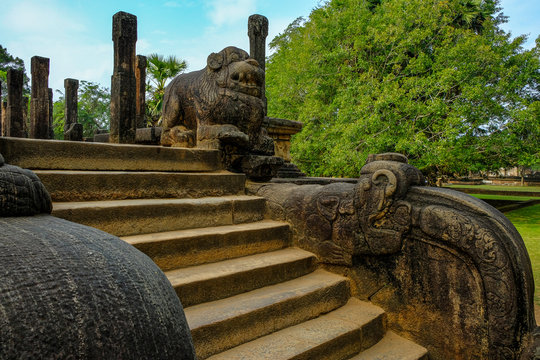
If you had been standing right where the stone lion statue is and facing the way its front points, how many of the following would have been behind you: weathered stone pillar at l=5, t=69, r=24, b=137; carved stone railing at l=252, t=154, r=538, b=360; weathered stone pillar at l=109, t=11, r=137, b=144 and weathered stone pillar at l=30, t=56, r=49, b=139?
3

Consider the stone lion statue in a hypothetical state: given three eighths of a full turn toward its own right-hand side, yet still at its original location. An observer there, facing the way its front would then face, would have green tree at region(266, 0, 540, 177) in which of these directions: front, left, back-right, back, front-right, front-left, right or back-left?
back-right

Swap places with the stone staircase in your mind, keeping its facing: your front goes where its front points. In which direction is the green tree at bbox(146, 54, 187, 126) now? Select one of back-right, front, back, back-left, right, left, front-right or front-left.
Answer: back-left

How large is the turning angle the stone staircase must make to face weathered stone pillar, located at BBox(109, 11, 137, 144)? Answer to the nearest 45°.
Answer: approximately 135° to its left

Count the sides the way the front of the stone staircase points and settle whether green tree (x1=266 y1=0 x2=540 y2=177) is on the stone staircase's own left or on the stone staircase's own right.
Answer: on the stone staircase's own left

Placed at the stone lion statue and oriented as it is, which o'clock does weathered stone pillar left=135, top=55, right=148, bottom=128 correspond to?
The weathered stone pillar is roughly at 7 o'clock from the stone lion statue.

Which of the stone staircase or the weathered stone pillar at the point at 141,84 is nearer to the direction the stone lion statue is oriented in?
the stone staircase

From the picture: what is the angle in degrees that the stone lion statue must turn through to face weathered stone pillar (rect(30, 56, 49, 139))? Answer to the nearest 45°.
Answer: approximately 180°

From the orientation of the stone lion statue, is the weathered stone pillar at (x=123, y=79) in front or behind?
behind

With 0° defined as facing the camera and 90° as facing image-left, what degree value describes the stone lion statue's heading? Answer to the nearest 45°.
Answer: approximately 315°

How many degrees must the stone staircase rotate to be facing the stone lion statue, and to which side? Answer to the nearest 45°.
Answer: approximately 135° to its left

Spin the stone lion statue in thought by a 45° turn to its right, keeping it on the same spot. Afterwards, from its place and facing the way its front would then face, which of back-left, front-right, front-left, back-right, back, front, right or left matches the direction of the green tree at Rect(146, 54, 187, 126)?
back

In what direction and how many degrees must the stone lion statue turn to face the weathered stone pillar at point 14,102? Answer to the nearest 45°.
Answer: approximately 180°

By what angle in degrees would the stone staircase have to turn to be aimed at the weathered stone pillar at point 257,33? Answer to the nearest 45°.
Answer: approximately 135° to its left
